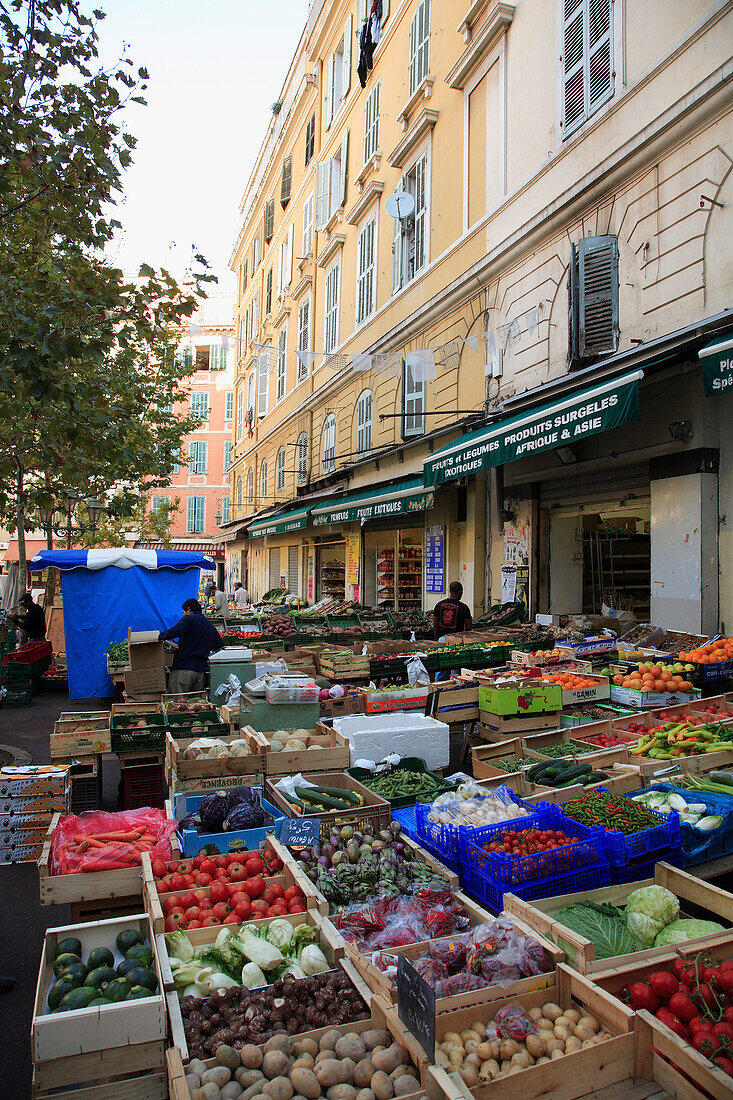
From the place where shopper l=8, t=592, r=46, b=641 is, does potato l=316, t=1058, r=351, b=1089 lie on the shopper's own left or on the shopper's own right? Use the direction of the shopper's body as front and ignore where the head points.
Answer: on the shopper's own left

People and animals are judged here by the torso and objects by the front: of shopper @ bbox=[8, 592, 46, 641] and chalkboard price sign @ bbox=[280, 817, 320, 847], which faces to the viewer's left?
the shopper

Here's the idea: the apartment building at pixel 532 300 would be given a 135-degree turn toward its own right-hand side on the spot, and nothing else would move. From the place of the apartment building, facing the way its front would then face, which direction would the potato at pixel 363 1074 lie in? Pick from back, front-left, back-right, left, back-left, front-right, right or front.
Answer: back

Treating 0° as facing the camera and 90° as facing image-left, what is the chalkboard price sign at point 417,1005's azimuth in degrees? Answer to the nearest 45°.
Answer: approximately 45°

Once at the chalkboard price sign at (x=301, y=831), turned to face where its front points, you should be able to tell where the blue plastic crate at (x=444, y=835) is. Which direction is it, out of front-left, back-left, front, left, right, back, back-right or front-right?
left

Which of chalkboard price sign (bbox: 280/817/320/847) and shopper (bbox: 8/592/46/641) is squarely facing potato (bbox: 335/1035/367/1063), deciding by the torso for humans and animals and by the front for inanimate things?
the chalkboard price sign

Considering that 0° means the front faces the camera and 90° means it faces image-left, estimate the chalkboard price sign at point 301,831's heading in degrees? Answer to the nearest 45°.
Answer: approximately 0°

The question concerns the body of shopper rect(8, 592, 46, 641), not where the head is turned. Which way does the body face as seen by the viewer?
to the viewer's left

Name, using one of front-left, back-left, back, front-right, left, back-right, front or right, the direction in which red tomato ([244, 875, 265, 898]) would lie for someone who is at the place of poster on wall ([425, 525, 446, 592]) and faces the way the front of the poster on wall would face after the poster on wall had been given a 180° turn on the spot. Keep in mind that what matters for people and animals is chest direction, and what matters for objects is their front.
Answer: back-right

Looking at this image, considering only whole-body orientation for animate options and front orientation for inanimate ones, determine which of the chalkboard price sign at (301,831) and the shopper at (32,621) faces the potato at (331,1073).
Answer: the chalkboard price sign

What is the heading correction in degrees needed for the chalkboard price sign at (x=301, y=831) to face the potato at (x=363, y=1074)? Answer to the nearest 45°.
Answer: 0° — it already faces it
